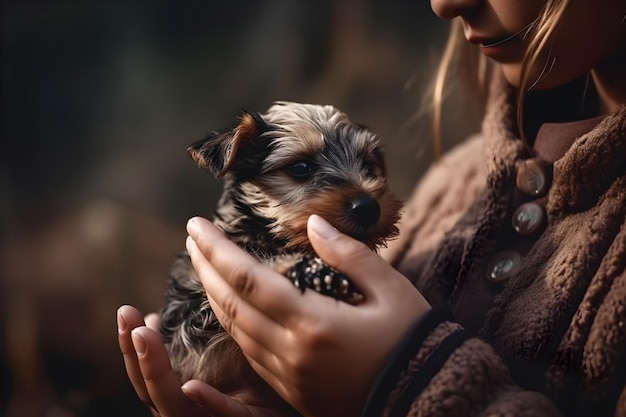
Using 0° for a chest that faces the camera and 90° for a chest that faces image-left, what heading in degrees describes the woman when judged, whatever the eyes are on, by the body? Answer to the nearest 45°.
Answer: approximately 45°

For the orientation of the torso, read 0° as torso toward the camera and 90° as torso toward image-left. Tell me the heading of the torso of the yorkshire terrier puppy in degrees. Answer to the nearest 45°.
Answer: approximately 315°

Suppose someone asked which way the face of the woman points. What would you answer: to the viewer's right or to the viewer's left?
to the viewer's left
